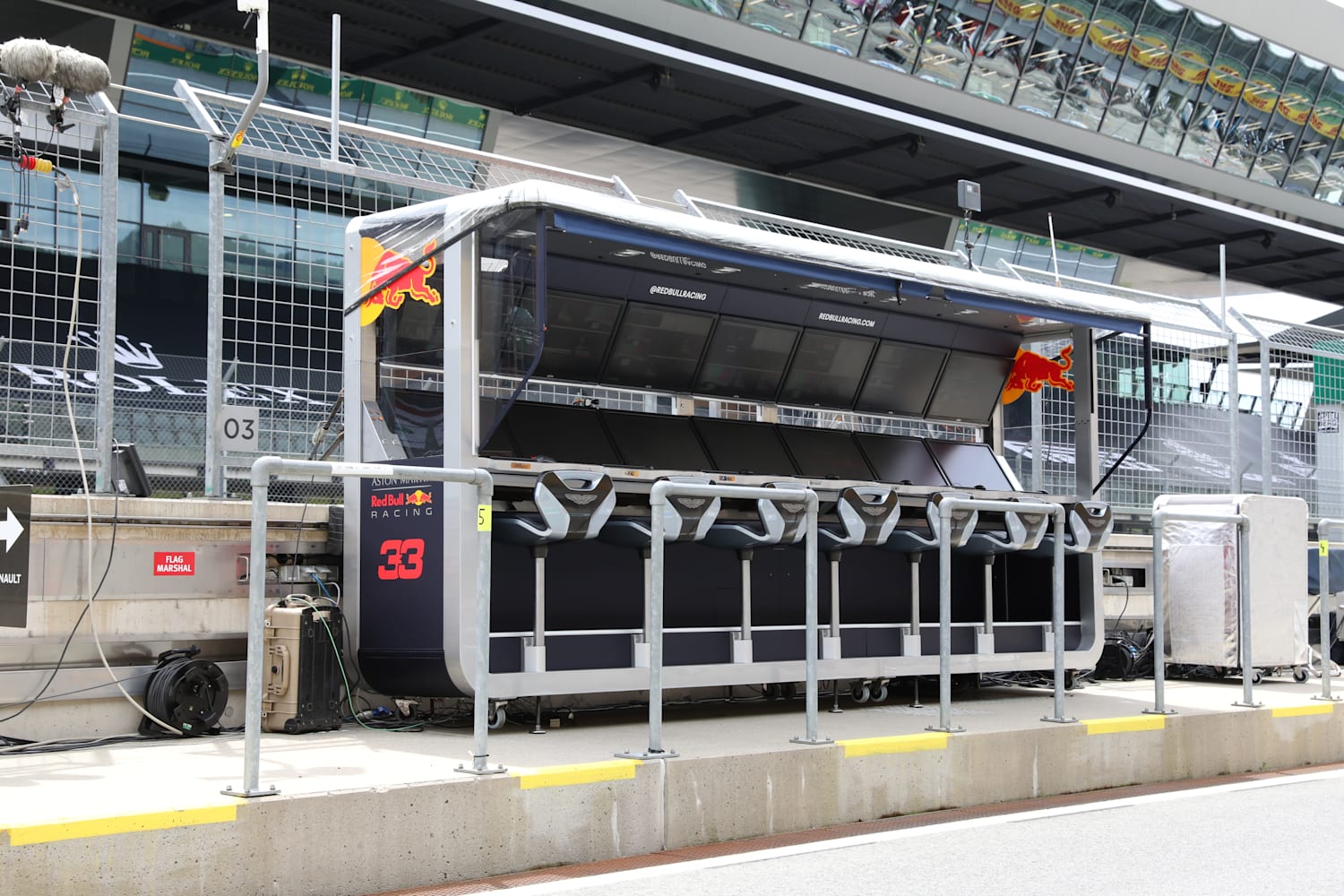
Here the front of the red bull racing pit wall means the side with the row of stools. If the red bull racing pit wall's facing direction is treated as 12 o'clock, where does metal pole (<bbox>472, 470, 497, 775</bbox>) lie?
The metal pole is roughly at 2 o'clock from the red bull racing pit wall.

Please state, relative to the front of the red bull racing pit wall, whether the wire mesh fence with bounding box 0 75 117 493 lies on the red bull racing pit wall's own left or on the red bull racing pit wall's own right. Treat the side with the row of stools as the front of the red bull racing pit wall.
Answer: on the red bull racing pit wall's own right

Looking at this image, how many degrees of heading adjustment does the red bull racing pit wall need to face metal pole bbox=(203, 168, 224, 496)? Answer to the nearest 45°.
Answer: approximately 90° to its right

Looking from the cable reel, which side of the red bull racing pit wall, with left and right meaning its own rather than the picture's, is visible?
right

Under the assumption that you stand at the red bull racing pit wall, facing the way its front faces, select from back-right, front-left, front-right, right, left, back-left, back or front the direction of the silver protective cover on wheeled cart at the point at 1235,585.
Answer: left

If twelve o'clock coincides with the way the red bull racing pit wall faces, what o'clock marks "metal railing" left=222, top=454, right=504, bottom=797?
The metal railing is roughly at 2 o'clock from the red bull racing pit wall.

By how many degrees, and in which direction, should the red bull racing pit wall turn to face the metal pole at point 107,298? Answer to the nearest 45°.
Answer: approximately 90° to its right

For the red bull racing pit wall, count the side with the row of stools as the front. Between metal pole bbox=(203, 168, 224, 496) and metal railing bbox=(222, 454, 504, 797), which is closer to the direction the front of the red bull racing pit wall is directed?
the metal railing

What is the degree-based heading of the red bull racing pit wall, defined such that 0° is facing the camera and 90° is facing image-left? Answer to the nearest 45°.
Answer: approximately 315°

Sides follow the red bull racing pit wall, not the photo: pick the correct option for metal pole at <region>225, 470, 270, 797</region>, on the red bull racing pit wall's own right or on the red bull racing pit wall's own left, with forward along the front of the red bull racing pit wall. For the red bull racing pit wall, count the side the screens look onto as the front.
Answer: on the red bull racing pit wall's own right
